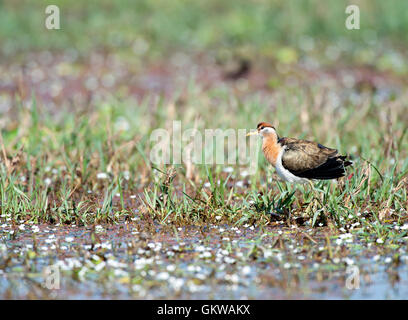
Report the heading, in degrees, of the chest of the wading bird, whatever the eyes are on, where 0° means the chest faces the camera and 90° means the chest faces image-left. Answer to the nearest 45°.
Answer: approximately 90°
